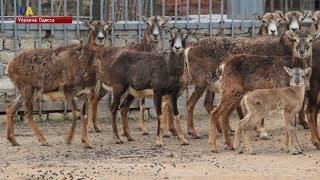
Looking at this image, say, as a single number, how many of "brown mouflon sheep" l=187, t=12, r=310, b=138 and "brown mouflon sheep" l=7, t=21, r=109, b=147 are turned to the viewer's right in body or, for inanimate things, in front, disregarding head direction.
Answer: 2

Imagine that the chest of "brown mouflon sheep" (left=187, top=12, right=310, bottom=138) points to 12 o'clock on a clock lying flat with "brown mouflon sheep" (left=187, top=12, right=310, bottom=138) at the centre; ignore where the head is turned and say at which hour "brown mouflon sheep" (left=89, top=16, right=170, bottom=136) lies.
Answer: "brown mouflon sheep" (left=89, top=16, right=170, bottom=136) is roughly at 7 o'clock from "brown mouflon sheep" (left=187, top=12, right=310, bottom=138).

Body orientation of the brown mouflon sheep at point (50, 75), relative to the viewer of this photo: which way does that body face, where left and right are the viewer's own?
facing to the right of the viewer

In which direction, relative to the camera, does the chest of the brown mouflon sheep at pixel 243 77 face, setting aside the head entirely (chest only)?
to the viewer's right

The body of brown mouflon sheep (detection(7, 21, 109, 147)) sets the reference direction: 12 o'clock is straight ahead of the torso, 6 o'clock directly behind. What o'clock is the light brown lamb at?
The light brown lamb is roughly at 1 o'clock from the brown mouflon sheep.

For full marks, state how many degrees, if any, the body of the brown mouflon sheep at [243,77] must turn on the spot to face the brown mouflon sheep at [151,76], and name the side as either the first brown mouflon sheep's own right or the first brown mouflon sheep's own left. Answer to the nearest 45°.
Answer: approximately 180°

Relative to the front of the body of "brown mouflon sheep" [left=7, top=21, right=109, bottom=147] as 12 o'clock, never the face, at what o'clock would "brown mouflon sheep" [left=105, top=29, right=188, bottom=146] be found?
"brown mouflon sheep" [left=105, top=29, right=188, bottom=146] is roughly at 12 o'clock from "brown mouflon sheep" [left=7, top=21, right=109, bottom=147].

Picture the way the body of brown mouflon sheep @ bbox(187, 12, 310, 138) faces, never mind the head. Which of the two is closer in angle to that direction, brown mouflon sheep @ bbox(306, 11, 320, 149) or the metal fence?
the brown mouflon sheep

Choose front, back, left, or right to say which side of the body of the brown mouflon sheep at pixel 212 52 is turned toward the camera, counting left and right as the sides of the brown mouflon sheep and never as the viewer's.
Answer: right

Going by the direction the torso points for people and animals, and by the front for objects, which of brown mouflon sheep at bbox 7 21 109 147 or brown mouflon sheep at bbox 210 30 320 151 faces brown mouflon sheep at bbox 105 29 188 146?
brown mouflon sheep at bbox 7 21 109 147

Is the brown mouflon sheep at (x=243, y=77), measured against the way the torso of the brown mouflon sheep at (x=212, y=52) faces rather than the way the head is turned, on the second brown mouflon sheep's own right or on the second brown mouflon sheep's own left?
on the second brown mouflon sheep's own right
